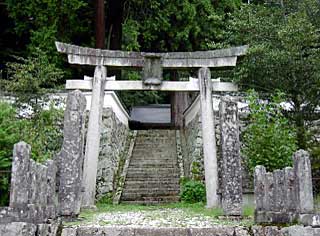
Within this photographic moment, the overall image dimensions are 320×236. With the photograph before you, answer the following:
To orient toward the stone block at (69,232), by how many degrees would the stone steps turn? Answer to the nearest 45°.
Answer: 0° — it already faces it

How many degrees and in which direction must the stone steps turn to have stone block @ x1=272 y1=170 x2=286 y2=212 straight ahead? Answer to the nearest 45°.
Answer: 0° — it already faces it

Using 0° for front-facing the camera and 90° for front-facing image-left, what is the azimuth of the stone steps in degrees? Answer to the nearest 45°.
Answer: approximately 0°

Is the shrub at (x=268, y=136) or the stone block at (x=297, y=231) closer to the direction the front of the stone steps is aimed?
the stone block

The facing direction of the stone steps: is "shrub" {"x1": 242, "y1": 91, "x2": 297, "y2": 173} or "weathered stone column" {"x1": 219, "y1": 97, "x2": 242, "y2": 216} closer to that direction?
the weathered stone column

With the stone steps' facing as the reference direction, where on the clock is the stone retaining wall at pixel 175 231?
The stone retaining wall is roughly at 12 o'clock from the stone steps.

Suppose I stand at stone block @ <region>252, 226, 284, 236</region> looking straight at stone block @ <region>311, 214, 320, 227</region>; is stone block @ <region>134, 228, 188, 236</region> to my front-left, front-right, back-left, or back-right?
back-left
